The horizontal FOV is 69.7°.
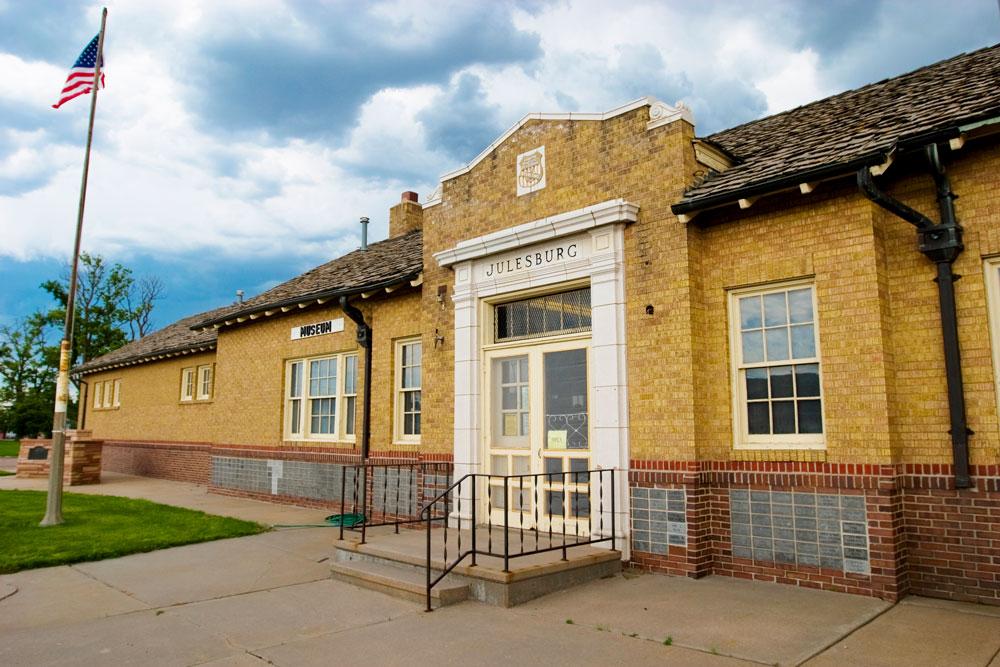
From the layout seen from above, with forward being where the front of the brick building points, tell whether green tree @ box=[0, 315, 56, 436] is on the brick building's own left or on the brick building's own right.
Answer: on the brick building's own right

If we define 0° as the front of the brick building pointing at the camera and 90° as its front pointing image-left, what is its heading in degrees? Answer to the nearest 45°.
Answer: approximately 45°

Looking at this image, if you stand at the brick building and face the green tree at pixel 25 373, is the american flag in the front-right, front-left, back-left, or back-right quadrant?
front-left

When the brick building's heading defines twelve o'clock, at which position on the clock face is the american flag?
The american flag is roughly at 2 o'clock from the brick building.

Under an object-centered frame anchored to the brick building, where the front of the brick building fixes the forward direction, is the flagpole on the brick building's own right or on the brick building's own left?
on the brick building's own right
